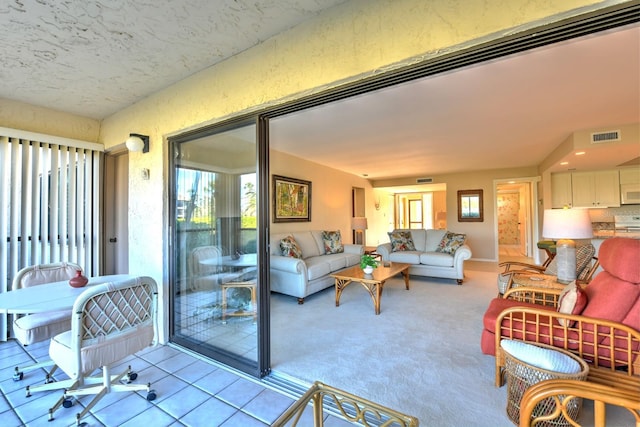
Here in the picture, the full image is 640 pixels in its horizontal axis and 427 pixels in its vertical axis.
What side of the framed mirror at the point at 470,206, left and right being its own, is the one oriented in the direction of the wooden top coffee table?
front

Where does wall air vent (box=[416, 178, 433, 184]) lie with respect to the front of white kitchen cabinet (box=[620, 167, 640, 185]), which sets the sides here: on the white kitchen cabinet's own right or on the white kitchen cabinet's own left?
on the white kitchen cabinet's own right

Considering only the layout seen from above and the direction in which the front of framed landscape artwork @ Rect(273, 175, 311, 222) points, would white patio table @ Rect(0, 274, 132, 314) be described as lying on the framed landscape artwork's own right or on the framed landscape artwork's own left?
on the framed landscape artwork's own right

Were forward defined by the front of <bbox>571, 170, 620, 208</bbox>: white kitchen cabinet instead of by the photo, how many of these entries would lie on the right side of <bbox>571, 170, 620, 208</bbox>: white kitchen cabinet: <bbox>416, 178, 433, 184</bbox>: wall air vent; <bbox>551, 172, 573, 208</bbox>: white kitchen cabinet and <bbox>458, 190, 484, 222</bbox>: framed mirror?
3

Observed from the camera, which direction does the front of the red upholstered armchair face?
facing to the left of the viewer

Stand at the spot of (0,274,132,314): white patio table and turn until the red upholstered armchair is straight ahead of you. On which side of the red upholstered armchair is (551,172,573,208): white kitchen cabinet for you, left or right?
left

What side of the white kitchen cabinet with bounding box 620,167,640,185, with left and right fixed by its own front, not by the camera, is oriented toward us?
front

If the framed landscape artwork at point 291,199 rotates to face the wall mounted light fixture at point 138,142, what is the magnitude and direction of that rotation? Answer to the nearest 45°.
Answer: approximately 90° to its right

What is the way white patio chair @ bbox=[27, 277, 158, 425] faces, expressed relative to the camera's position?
facing away from the viewer and to the left of the viewer

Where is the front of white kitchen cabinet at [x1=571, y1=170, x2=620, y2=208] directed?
toward the camera

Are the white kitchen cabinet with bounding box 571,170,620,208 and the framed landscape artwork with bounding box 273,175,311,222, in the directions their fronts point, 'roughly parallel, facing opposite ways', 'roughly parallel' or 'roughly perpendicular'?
roughly perpendicular

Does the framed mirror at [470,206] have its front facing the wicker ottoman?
yes

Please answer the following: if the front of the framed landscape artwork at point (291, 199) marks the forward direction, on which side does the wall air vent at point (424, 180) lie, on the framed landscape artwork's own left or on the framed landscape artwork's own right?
on the framed landscape artwork's own left

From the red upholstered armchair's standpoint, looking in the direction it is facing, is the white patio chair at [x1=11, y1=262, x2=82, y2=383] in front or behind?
in front

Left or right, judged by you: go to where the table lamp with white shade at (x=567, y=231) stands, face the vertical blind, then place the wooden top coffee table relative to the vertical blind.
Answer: right

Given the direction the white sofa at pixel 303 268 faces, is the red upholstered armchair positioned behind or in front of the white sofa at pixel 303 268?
in front
